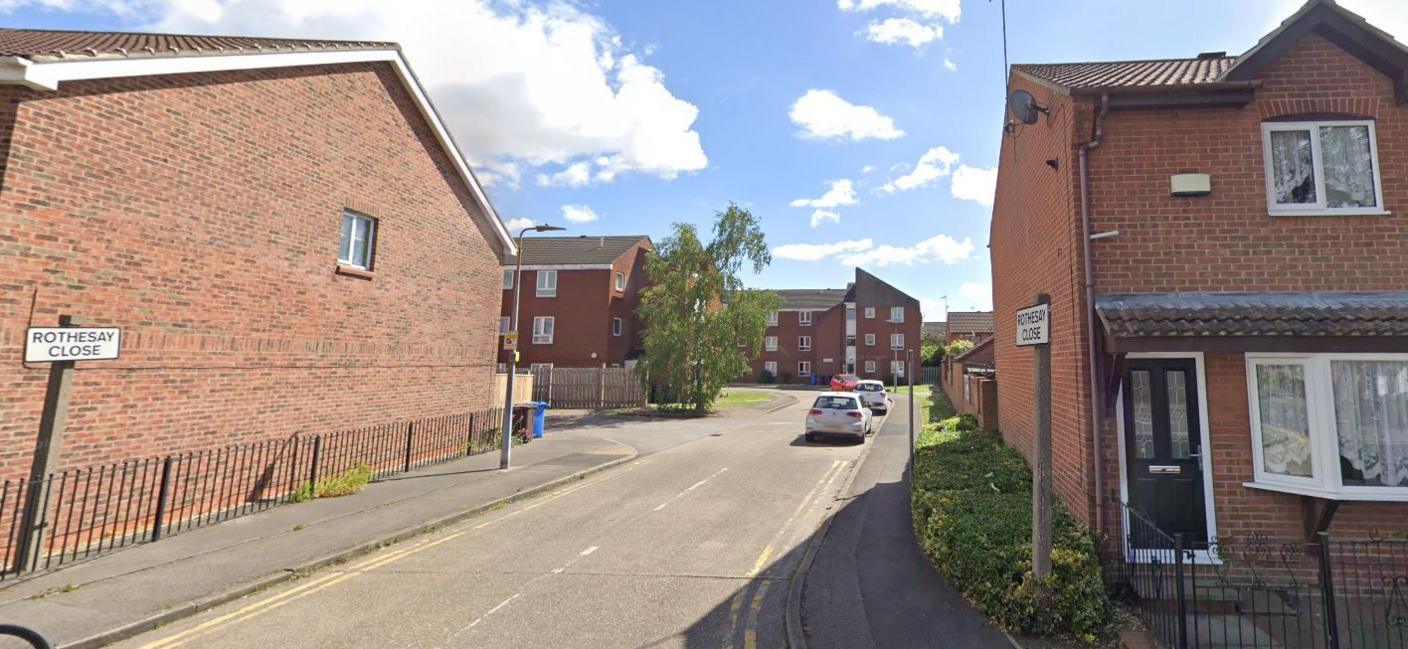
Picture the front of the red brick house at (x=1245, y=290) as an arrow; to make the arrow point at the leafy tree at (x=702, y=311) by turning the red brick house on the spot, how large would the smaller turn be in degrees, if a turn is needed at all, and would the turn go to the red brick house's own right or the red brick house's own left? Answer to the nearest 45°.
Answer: approximately 135° to the red brick house's own right

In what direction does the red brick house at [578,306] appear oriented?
toward the camera

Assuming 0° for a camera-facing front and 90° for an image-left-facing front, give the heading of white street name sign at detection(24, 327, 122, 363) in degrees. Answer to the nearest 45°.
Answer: approximately 0°

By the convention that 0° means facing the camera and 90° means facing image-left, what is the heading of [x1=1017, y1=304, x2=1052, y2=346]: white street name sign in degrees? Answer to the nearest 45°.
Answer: approximately 45°

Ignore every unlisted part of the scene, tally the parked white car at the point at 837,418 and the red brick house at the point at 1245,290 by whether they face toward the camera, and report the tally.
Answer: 1

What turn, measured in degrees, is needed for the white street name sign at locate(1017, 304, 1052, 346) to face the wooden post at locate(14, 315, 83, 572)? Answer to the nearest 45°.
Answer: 0° — it already faces it

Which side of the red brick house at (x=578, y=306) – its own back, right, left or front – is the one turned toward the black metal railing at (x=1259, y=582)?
front

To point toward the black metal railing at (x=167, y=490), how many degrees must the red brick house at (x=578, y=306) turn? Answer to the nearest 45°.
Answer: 0° — it already faces it
